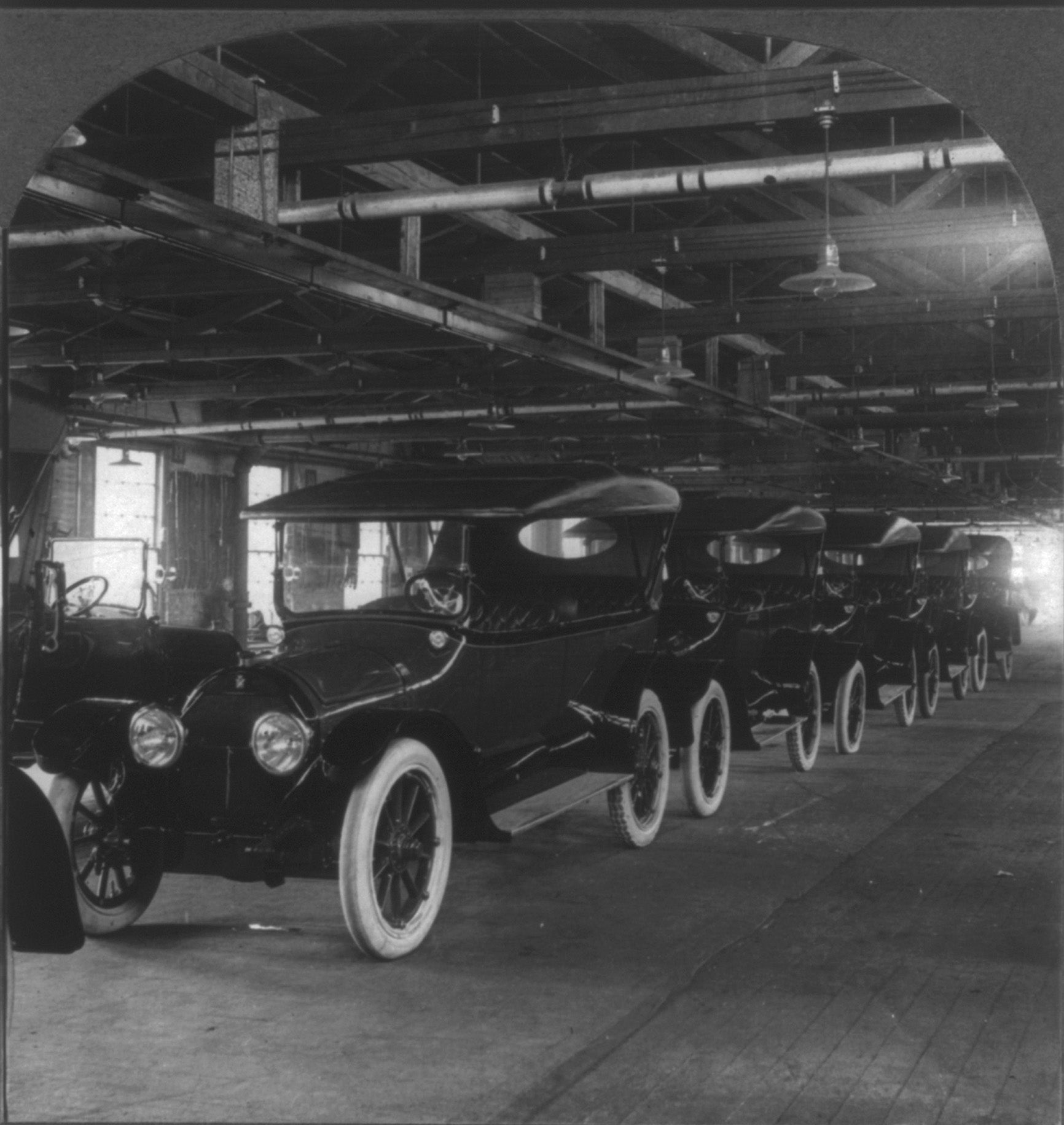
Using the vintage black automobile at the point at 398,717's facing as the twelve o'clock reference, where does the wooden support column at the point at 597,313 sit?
The wooden support column is roughly at 5 o'clock from the vintage black automobile.

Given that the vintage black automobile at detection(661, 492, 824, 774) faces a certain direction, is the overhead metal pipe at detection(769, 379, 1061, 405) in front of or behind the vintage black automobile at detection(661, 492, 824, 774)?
behind

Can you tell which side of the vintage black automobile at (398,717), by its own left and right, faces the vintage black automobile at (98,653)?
right

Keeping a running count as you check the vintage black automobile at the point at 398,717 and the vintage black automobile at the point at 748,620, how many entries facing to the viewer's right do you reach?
0

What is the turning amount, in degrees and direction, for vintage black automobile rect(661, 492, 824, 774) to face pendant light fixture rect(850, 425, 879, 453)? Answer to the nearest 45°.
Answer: approximately 135° to its right

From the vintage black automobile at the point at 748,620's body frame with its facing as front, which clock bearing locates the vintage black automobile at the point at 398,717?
the vintage black automobile at the point at 398,717 is roughly at 11 o'clock from the vintage black automobile at the point at 748,620.

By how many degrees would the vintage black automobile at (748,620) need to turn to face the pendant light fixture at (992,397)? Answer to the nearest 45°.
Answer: approximately 180°

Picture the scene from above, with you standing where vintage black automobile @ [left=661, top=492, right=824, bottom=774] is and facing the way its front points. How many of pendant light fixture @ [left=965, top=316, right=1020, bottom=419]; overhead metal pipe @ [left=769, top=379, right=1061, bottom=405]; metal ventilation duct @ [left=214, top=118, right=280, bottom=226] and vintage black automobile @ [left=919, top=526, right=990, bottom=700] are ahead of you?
1

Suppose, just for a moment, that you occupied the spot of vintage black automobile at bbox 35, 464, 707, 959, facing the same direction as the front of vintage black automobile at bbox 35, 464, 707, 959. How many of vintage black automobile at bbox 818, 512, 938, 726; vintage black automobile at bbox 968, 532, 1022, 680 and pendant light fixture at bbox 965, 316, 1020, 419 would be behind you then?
3

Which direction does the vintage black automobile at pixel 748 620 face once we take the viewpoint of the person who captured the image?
facing the viewer and to the left of the viewer

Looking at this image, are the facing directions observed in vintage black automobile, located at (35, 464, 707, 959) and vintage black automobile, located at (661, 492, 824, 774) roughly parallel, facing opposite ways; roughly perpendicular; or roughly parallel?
roughly parallel

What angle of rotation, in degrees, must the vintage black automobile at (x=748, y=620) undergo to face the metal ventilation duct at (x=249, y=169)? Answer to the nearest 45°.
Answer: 0° — it already faces it
